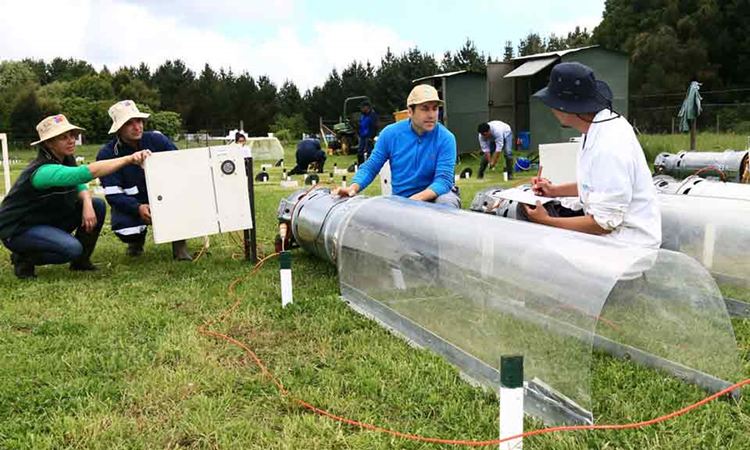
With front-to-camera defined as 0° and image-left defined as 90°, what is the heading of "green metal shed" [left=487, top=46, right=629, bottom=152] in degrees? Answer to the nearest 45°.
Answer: approximately 45°

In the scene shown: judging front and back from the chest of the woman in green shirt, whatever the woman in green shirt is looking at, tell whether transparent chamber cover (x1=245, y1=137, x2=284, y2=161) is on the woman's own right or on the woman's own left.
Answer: on the woman's own left

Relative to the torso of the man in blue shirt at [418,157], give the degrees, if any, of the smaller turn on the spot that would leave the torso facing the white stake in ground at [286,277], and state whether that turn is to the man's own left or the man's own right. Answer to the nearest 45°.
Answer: approximately 45° to the man's own right

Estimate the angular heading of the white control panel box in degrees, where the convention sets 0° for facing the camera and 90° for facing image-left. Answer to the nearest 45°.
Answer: approximately 0°

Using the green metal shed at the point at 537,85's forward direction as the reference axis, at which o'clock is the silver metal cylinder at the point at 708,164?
The silver metal cylinder is roughly at 10 o'clock from the green metal shed.

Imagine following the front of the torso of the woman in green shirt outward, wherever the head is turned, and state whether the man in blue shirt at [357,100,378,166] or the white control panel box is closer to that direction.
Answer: the white control panel box

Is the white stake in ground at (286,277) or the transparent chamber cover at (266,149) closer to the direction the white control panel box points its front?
the white stake in ground

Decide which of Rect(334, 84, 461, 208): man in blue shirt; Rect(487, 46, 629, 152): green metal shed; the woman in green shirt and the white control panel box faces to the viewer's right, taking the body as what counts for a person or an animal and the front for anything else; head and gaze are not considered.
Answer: the woman in green shirt

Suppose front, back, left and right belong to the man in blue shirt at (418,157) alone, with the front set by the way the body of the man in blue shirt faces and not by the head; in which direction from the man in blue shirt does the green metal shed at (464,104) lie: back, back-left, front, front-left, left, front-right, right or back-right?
back

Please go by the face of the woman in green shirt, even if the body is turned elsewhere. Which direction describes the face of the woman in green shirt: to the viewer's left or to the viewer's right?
to the viewer's right

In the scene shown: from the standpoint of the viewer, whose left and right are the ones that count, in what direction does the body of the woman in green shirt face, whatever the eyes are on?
facing to the right of the viewer
